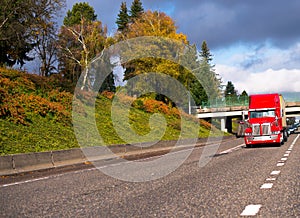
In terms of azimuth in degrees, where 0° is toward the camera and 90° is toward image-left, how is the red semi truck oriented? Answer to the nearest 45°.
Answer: approximately 0°

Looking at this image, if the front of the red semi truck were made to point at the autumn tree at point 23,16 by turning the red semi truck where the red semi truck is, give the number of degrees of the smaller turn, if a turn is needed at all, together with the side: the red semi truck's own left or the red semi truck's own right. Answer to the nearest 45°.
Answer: approximately 90° to the red semi truck's own right

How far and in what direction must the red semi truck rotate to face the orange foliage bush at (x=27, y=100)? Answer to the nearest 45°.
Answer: approximately 90° to its right
